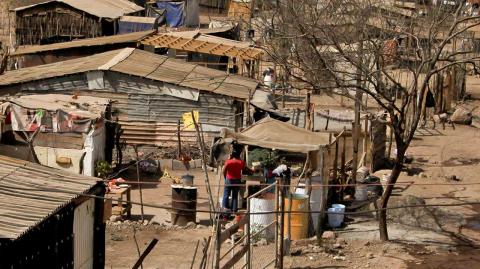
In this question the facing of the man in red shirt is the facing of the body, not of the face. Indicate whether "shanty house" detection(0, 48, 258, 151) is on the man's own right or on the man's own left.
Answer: on the man's own left

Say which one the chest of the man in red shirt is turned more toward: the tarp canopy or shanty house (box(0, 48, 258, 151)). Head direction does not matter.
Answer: the tarp canopy

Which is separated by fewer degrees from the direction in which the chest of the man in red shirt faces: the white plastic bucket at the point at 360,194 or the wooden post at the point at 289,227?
the white plastic bucket

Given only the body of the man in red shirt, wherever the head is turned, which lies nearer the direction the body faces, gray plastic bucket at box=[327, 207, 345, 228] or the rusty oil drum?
the gray plastic bucket

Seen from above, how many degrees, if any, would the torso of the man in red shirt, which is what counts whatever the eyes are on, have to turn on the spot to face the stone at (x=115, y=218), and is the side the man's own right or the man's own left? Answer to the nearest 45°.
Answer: approximately 135° to the man's own left

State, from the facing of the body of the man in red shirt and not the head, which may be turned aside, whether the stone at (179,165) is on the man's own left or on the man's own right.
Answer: on the man's own left

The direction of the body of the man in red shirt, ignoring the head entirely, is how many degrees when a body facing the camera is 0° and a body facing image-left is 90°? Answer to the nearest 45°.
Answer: approximately 225°

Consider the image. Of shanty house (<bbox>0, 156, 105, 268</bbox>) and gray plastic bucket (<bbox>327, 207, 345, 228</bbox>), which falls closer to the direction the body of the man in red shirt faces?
the gray plastic bucket

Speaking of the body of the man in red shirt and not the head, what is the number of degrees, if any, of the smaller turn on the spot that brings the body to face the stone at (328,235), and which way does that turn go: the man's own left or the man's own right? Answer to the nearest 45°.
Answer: approximately 90° to the man's own right
